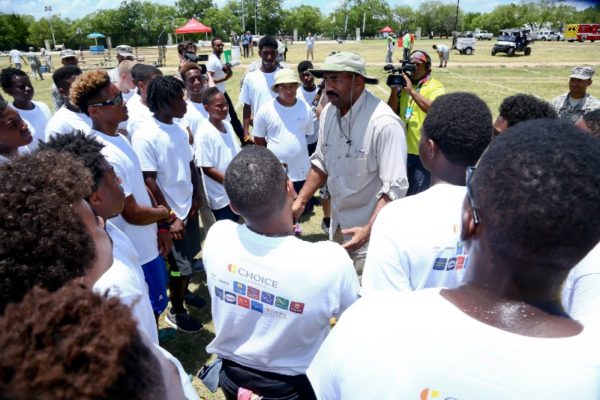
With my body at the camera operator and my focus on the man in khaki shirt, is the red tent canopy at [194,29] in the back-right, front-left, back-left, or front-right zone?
back-right

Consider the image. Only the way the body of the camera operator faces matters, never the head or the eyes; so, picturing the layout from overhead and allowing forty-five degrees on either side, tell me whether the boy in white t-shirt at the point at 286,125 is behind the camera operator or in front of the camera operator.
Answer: in front

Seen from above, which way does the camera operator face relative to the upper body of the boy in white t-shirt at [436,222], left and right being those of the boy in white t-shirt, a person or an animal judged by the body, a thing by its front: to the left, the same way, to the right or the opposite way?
to the left

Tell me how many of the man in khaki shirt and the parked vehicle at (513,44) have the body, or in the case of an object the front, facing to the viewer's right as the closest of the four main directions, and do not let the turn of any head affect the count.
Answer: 0

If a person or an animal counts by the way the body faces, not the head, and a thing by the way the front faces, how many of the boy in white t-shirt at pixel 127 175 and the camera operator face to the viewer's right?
1

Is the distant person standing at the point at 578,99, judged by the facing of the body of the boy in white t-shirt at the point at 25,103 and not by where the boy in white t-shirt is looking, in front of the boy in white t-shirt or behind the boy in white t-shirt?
in front

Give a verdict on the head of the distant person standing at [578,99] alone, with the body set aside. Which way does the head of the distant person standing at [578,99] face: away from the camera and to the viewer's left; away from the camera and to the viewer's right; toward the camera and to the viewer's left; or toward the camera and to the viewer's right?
toward the camera and to the viewer's left

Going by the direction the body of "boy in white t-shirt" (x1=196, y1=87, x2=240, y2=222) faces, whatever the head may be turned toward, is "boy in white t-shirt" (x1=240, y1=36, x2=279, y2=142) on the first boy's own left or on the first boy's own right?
on the first boy's own left

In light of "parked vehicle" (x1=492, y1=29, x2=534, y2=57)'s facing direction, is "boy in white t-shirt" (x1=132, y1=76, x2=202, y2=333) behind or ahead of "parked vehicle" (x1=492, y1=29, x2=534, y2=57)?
ahead

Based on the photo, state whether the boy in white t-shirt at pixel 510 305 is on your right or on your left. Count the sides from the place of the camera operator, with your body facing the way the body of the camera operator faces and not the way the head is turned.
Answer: on your left
